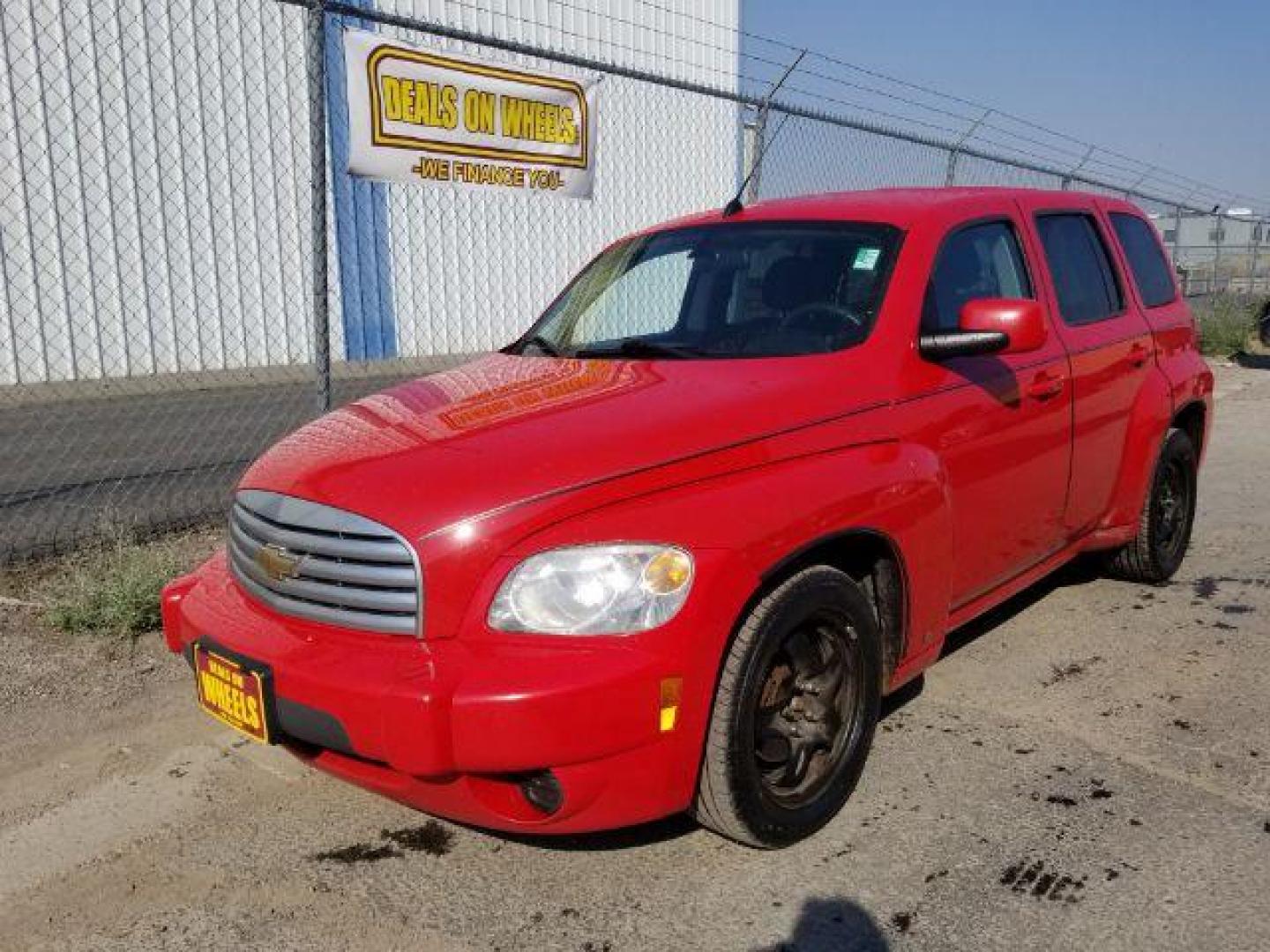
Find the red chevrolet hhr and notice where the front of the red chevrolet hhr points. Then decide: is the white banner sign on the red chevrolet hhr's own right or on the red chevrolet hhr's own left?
on the red chevrolet hhr's own right

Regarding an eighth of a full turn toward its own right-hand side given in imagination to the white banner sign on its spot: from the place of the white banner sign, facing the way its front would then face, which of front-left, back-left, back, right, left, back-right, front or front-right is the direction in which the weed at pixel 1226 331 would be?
back-left

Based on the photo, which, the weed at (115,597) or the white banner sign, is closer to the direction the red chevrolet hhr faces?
the weed

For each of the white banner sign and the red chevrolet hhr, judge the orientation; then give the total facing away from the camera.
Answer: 0

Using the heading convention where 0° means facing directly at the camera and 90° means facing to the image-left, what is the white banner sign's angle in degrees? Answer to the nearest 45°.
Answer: approximately 315°

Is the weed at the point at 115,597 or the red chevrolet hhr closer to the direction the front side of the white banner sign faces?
the red chevrolet hhr

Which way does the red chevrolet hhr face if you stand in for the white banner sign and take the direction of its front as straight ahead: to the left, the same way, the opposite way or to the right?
to the right

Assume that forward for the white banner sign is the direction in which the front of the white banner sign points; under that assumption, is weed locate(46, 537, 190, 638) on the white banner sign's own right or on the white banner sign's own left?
on the white banner sign's own right

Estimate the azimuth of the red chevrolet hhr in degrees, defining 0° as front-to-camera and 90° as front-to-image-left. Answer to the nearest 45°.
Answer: approximately 45°

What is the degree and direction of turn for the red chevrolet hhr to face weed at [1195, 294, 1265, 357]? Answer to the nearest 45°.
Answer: approximately 180°

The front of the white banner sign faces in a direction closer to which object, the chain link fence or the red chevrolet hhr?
the red chevrolet hhr
